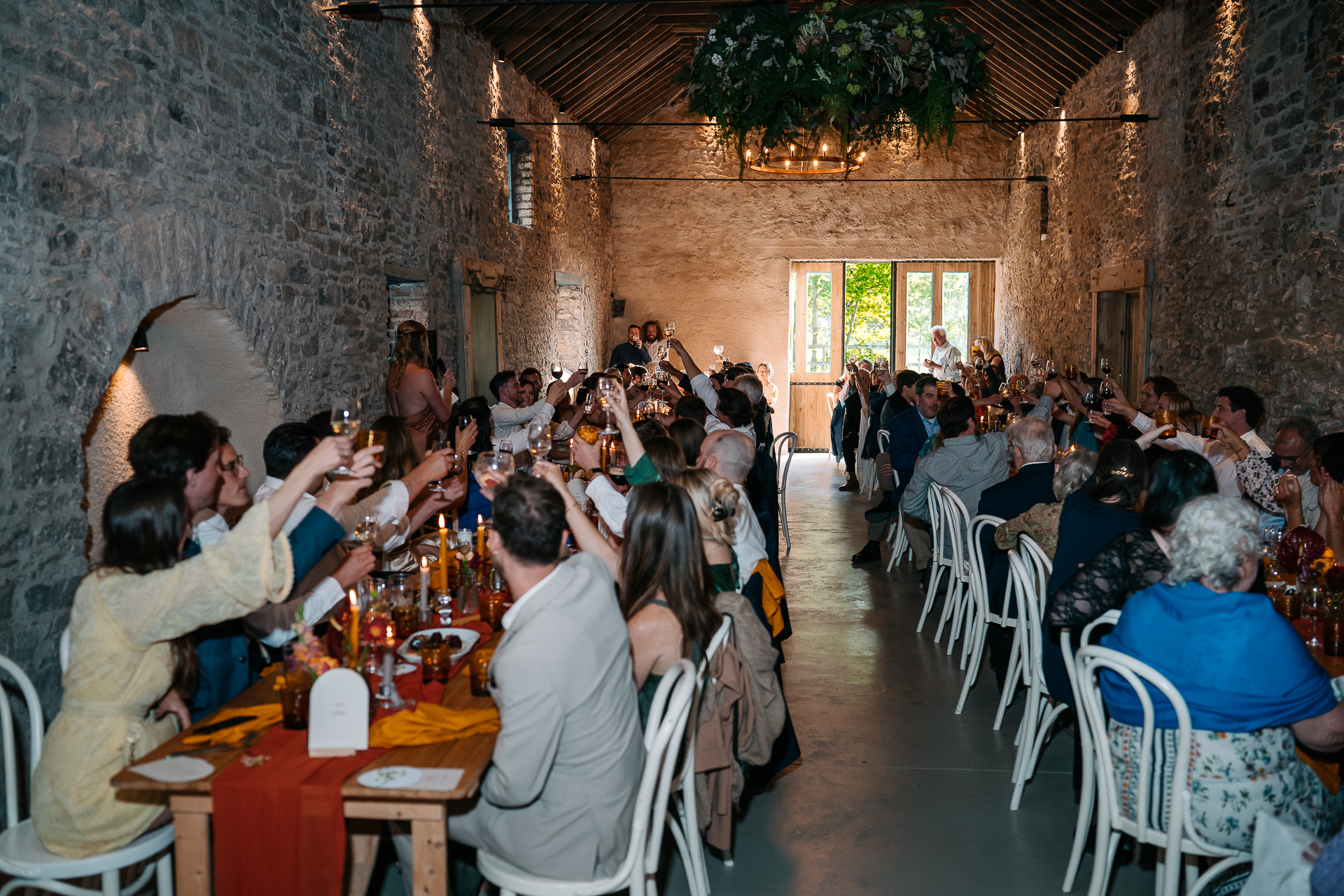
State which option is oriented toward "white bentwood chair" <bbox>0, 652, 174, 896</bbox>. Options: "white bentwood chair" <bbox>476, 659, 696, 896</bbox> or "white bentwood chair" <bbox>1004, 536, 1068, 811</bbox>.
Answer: "white bentwood chair" <bbox>476, 659, 696, 896</bbox>

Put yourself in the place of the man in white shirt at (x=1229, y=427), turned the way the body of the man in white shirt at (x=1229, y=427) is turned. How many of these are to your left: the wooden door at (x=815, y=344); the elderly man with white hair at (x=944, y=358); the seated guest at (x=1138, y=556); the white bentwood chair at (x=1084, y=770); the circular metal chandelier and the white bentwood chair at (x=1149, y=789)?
3

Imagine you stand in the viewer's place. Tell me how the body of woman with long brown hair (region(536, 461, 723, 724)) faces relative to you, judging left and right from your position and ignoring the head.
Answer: facing away from the viewer and to the left of the viewer

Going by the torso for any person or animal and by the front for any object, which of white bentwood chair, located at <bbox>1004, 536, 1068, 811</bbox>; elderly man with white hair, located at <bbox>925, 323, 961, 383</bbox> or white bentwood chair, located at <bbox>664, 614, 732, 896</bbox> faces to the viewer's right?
white bentwood chair, located at <bbox>1004, 536, 1068, 811</bbox>

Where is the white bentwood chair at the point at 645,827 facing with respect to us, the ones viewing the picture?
facing to the left of the viewer

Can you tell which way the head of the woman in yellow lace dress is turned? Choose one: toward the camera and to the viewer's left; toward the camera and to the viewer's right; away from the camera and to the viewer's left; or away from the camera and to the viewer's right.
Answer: away from the camera and to the viewer's right

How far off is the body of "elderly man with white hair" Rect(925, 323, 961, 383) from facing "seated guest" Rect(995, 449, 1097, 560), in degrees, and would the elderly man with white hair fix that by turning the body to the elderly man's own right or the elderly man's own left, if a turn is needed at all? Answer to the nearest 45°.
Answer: approximately 45° to the elderly man's own left

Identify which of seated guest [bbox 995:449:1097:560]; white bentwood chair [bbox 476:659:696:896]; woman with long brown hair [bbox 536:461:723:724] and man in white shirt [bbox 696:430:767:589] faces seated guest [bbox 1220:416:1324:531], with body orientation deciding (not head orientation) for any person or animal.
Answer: seated guest [bbox 995:449:1097:560]

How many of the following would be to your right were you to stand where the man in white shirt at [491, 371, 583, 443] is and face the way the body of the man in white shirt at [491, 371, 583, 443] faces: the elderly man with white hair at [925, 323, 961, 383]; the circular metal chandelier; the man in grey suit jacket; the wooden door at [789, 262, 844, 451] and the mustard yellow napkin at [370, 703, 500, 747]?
2

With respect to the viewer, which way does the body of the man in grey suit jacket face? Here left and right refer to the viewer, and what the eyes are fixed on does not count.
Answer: facing away from the viewer and to the left of the viewer

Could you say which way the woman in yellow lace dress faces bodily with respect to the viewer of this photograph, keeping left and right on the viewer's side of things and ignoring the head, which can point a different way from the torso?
facing away from the viewer and to the right of the viewer

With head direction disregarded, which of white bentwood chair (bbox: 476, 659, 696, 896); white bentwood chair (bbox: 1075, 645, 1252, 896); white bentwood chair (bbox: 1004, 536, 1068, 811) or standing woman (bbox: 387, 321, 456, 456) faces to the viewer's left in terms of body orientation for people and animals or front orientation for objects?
white bentwood chair (bbox: 476, 659, 696, 896)

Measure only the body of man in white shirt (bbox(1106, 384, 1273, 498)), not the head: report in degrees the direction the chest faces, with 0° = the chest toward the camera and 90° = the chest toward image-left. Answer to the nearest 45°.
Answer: approximately 90°

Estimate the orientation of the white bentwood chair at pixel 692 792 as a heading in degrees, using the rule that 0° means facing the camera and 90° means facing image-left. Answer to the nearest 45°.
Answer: approximately 90°

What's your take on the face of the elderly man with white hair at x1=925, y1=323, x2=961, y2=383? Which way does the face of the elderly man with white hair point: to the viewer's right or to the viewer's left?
to the viewer's left

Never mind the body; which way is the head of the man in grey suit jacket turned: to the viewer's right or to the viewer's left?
to the viewer's left
